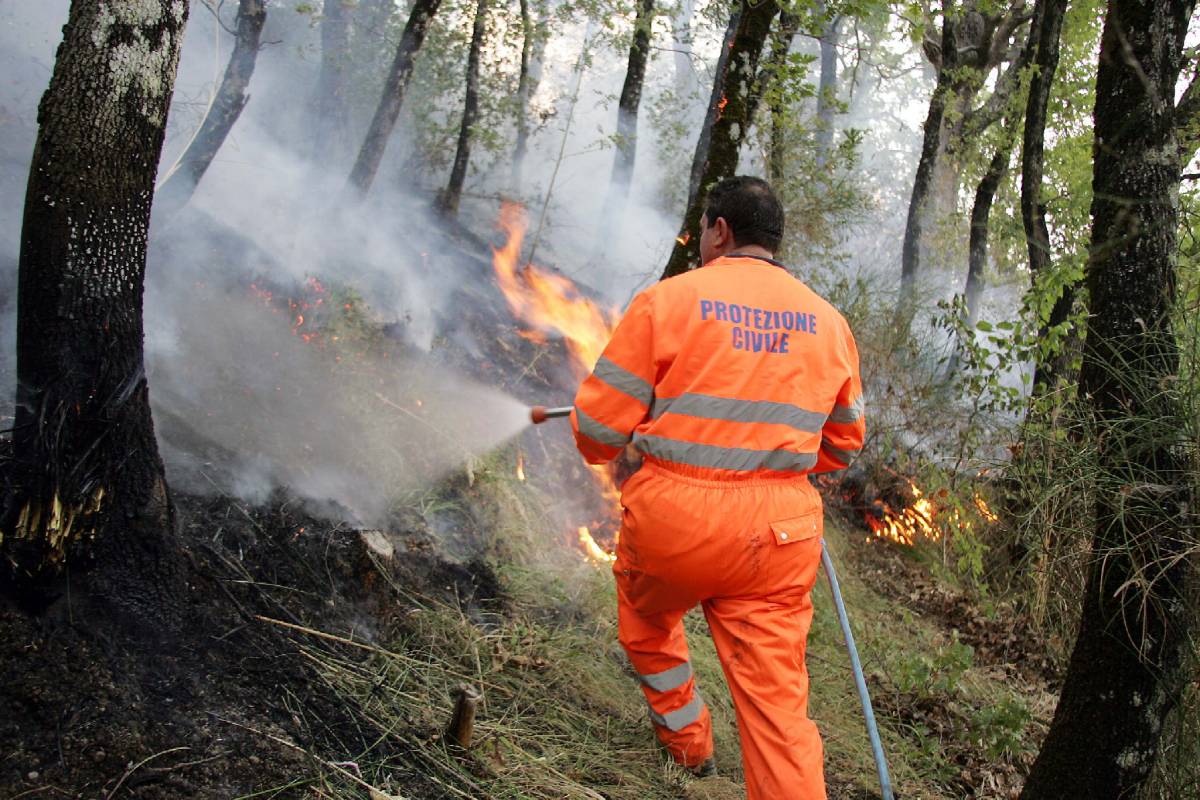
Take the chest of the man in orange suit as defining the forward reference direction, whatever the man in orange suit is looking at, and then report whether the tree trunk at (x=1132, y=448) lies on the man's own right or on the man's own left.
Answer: on the man's own right

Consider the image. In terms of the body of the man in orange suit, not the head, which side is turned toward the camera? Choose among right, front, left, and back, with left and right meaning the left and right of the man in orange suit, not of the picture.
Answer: back

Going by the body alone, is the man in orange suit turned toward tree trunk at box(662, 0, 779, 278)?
yes

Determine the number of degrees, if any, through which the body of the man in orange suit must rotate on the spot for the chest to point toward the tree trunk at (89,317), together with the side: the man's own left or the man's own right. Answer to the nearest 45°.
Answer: approximately 90° to the man's own left

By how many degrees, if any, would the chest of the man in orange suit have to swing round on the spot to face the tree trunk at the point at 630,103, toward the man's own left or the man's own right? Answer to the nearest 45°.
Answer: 0° — they already face it

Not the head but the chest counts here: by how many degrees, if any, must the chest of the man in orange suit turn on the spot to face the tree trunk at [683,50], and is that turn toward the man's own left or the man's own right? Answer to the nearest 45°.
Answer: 0° — they already face it

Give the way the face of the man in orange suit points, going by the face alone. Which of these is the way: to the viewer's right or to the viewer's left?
to the viewer's left

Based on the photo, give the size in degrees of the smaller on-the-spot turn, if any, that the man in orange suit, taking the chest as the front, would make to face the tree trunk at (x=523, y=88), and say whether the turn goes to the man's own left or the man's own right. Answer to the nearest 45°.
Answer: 0° — they already face it

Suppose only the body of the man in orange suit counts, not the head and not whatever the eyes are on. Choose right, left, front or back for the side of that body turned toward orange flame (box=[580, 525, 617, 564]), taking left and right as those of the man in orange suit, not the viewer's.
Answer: front
